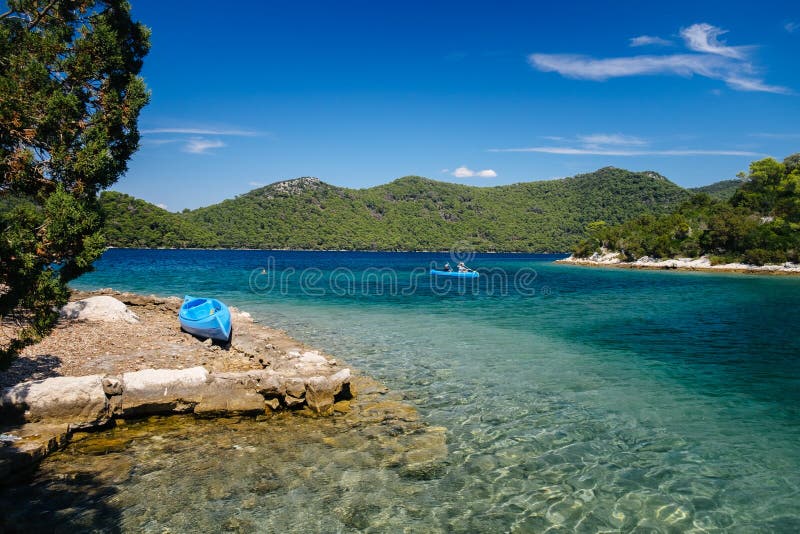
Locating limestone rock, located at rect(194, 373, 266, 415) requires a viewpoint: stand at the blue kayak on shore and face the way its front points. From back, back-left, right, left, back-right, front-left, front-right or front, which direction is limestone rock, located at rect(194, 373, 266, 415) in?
front-right

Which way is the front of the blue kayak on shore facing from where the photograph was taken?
facing the viewer and to the right of the viewer

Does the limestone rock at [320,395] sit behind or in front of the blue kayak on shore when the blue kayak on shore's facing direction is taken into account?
in front

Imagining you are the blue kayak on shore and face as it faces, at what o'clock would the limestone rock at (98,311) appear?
The limestone rock is roughly at 5 o'clock from the blue kayak on shore.

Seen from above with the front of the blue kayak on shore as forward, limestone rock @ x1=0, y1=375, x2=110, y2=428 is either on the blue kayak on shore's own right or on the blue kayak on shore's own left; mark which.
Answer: on the blue kayak on shore's own right
